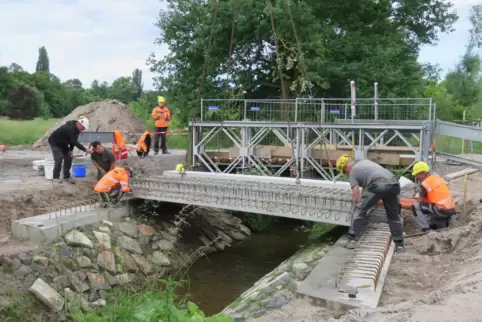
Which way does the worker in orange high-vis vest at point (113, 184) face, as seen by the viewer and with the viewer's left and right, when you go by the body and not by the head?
facing to the right of the viewer

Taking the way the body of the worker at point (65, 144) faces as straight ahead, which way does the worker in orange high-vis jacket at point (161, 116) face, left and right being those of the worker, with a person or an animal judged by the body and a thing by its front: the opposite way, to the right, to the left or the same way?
to the right

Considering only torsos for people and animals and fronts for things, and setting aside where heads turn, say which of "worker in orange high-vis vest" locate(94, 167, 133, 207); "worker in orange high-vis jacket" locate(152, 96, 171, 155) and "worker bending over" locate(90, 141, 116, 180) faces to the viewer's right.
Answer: "worker in orange high-vis vest" locate(94, 167, 133, 207)

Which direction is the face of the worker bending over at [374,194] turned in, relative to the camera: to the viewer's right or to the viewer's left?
to the viewer's left

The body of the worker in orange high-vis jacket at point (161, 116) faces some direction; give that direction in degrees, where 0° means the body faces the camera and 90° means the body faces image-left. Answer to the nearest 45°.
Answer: approximately 0°

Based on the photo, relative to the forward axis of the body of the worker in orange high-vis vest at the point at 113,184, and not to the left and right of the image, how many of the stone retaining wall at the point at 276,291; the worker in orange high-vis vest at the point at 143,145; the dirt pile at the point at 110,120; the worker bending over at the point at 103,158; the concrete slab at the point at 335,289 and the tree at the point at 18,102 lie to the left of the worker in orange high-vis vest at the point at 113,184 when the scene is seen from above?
4

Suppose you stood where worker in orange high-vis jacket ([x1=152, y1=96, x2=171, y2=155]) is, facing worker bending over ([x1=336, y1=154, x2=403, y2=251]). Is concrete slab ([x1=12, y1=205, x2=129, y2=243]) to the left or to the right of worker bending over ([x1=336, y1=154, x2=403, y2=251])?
right

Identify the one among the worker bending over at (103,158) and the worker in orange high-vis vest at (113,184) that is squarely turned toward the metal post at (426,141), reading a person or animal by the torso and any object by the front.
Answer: the worker in orange high-vis vest

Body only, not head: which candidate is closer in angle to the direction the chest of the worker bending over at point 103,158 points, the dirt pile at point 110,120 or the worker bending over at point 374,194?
the worker bending over

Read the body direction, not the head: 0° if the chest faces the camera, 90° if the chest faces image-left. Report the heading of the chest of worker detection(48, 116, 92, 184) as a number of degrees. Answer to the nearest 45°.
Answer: approximately 270°
